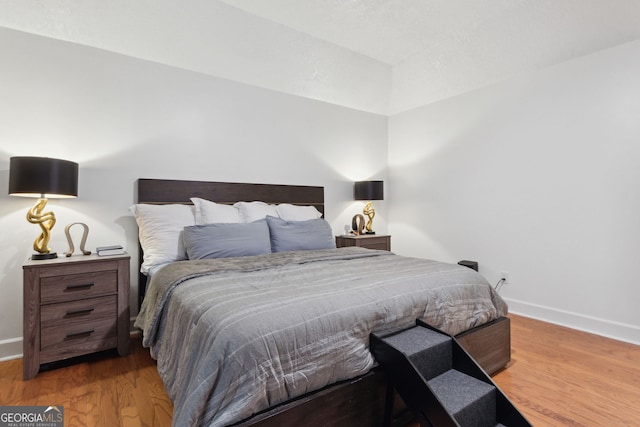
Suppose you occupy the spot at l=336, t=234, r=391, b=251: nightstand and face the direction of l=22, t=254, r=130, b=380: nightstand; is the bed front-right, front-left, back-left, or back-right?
front-left

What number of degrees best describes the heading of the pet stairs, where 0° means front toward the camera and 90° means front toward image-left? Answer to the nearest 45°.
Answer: approximately 315°

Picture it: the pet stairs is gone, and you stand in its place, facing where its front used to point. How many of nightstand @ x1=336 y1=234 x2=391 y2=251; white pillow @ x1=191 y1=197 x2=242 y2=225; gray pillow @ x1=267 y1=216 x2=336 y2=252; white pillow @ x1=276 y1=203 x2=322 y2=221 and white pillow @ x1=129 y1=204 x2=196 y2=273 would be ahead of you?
0

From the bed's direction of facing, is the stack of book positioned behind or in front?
behind

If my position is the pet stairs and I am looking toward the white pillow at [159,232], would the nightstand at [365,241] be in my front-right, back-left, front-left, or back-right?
front-right

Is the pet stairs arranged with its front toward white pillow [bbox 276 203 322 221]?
no

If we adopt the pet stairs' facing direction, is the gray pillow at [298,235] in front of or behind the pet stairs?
behind

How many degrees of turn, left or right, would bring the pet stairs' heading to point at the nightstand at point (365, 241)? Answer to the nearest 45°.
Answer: approximately 180°

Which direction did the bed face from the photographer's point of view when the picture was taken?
facing the viewer and to the right of the viewer

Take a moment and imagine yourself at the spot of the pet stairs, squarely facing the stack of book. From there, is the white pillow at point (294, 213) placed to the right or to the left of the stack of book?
right
